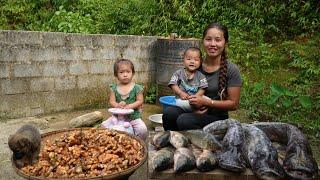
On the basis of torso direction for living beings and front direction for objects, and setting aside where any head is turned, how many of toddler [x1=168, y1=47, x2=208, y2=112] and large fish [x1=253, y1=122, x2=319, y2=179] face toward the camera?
2

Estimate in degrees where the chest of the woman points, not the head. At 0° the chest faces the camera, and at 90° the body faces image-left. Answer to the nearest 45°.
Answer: approximately 45°

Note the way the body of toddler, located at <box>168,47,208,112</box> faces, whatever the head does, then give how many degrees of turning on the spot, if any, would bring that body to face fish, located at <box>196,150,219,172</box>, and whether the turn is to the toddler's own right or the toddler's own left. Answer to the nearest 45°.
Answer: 0° — they already face it

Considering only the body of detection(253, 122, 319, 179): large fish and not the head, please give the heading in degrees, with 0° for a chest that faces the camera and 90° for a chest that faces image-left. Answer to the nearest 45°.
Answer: approximately 0°

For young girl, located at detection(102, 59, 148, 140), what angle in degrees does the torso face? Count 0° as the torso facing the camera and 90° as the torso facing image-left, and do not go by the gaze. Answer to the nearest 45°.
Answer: approximately 0°

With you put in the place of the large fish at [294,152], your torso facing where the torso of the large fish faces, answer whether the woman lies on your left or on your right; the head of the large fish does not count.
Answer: on your right

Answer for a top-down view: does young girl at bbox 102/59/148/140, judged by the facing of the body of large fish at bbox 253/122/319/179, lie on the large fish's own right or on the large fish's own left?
on the large fish's own right

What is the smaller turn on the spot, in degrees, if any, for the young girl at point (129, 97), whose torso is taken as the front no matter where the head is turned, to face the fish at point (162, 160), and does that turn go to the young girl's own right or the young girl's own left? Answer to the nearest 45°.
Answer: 0° — they already face it
